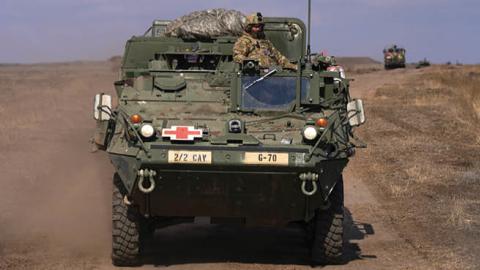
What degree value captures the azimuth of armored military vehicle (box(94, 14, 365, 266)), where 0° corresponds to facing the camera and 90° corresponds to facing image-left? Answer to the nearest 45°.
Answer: approximately 0°
